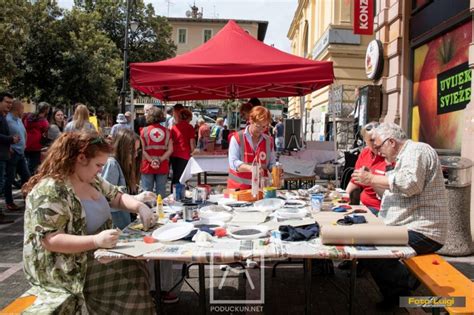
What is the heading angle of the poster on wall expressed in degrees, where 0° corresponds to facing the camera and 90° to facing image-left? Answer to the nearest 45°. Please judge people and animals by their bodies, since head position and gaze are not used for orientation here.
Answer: approximately 45°

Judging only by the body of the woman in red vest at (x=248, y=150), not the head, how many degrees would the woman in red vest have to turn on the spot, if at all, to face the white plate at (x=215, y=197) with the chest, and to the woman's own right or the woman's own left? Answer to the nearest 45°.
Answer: approximately 90° to the woman's own right

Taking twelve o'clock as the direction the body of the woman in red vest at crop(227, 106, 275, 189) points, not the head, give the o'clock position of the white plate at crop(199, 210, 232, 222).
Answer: The white plate is roughly at 2 o'clock from the woman in red vest.

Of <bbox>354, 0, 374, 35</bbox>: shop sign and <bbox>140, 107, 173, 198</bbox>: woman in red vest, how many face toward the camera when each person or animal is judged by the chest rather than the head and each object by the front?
1

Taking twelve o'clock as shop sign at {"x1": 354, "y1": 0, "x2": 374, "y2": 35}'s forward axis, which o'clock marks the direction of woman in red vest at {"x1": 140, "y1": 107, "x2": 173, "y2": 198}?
The woman in red vest is roughly at 1 o'clock from the shop sign.

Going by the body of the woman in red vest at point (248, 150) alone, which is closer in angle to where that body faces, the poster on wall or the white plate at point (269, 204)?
the white plate

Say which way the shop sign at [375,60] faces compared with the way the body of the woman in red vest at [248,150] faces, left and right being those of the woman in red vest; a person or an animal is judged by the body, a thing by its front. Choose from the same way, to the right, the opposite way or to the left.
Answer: to the right

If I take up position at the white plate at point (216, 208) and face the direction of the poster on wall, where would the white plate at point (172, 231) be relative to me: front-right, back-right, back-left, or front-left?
back-right
